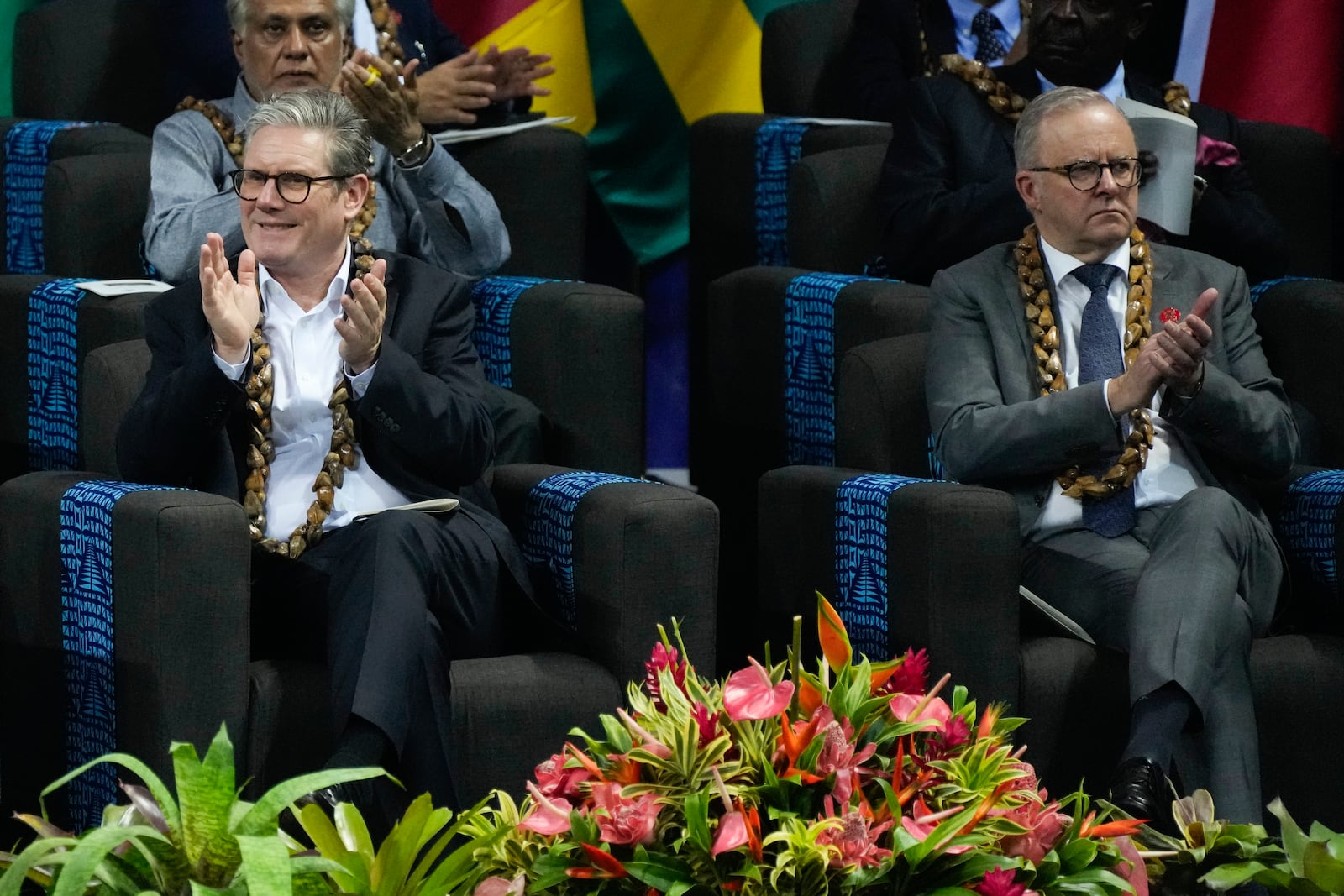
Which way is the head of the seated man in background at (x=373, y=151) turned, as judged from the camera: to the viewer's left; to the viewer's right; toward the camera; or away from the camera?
toward the camera

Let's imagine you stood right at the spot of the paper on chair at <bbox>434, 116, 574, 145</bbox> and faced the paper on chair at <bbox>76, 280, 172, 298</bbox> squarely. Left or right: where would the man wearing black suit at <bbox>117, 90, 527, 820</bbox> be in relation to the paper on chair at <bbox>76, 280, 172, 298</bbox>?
left

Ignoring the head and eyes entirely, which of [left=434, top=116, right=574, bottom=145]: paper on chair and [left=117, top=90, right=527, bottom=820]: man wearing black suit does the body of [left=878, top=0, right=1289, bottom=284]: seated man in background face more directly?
the man wearing black suit

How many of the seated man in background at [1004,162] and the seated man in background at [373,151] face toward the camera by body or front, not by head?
2

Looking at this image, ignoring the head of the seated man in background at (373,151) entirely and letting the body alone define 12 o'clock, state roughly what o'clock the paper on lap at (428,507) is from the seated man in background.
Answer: The paper on lap is roughly at 12 o'clock from the seated man in background.

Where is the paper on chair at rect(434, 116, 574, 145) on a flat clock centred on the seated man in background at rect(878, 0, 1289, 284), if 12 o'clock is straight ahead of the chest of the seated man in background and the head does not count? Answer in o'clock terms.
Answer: The paper on chair is roughly at 3 o'clock from the seated man in background.

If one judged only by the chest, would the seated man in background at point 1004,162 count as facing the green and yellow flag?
no

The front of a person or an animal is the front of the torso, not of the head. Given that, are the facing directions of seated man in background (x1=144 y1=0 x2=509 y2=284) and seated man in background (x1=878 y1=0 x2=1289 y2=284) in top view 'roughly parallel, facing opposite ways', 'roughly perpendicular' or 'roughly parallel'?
roughly parallel

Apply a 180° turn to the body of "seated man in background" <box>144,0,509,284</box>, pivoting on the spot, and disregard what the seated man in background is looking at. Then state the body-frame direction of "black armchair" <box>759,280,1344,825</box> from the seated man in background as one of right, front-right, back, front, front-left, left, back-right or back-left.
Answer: back-right

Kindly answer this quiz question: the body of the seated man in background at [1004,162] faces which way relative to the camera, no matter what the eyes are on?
toward the camera

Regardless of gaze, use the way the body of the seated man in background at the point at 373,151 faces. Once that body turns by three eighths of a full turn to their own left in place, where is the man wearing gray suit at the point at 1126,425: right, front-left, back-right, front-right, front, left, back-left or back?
right

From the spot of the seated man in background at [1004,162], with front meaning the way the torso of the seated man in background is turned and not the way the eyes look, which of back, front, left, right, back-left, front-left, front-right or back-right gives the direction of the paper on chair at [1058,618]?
front

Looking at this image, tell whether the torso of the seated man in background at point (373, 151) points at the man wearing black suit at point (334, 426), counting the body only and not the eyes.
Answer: yes

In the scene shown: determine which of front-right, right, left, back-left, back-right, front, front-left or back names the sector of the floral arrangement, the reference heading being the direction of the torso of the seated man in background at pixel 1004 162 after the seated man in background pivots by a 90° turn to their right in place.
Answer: left

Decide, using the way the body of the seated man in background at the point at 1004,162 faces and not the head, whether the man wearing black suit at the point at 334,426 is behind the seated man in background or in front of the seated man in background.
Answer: in front

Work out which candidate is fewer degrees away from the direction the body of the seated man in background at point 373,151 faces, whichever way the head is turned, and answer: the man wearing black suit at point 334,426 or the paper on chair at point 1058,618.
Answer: the man wearing black suit
